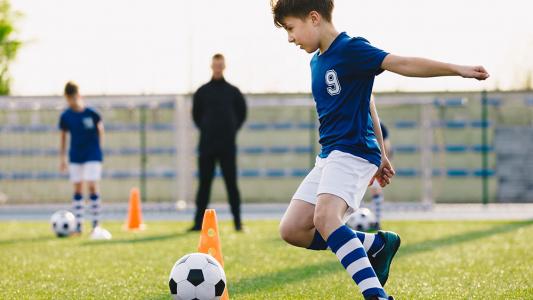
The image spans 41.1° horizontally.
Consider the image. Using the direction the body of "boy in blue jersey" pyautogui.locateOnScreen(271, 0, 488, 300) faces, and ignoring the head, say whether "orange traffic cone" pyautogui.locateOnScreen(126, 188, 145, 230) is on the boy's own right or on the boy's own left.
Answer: on the boy's own right

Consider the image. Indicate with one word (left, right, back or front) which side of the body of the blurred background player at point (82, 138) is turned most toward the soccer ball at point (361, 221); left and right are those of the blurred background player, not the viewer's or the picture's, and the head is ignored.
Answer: left

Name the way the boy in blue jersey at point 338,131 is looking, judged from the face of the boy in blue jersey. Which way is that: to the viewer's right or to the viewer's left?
to the viewer's left

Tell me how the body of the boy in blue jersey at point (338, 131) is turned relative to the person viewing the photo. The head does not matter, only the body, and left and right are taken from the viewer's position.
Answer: facing the viewer and to the left of the viewer

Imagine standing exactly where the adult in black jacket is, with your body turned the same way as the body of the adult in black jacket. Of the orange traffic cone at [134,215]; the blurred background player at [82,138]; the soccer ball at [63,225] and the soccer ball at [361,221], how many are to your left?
1

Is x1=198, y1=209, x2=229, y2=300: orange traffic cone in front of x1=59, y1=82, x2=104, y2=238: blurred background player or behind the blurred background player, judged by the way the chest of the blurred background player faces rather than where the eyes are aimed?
in front

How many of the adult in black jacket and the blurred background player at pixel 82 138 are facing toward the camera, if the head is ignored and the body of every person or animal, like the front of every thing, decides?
2

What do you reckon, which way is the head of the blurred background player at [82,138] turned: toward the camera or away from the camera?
toward the camera

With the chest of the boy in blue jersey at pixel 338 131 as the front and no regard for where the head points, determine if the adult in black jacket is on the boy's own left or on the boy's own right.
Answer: on the boy's own right

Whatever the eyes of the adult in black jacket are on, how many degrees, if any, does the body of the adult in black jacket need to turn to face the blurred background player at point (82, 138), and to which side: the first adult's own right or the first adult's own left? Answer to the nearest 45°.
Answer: approximately 90° to the first adult's own right

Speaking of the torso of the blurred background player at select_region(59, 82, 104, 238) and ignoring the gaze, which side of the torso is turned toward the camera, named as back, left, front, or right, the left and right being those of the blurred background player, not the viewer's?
front

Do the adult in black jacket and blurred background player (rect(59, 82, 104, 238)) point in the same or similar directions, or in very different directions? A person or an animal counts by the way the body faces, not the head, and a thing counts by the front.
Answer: same or similar directions

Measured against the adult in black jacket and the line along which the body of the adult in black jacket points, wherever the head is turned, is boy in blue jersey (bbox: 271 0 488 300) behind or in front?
in front

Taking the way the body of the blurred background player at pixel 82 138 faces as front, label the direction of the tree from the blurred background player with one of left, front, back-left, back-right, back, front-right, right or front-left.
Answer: back

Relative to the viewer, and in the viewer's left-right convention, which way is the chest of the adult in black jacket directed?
facing the viewer

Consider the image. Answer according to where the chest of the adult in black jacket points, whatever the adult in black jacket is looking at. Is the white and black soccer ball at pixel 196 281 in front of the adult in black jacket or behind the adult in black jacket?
in front

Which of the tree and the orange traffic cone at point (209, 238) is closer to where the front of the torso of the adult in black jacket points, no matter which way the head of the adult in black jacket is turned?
the orange traffic cone
